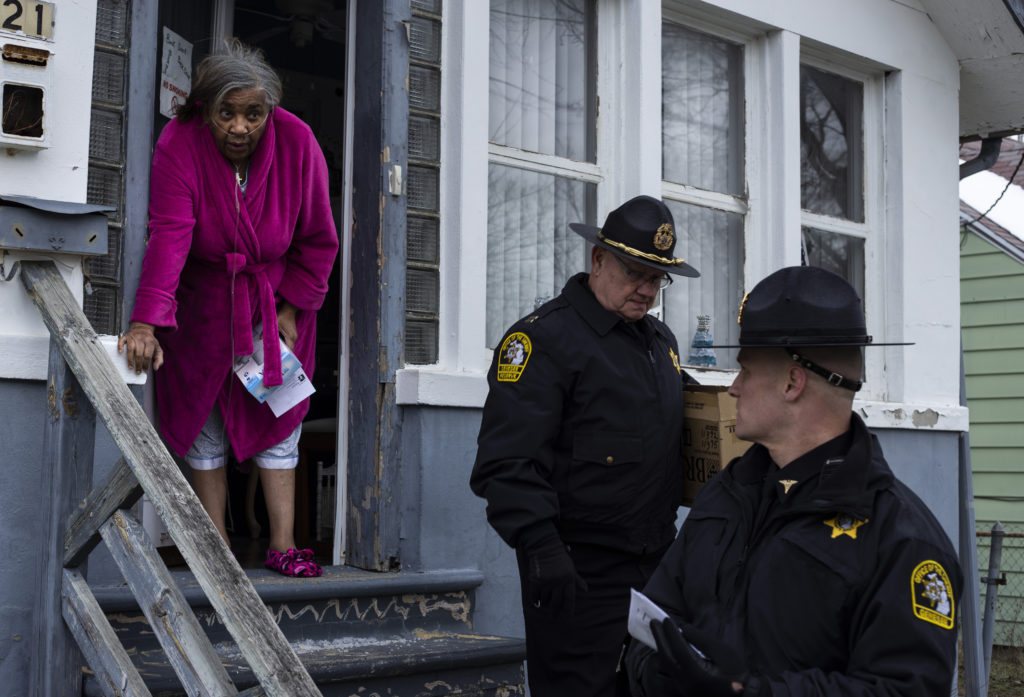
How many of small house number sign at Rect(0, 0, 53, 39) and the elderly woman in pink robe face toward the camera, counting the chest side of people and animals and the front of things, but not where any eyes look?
2

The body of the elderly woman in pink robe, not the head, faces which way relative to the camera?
toward the camera

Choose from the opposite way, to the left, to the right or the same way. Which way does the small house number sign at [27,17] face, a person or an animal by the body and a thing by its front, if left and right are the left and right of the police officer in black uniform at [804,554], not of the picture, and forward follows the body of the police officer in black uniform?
to the left

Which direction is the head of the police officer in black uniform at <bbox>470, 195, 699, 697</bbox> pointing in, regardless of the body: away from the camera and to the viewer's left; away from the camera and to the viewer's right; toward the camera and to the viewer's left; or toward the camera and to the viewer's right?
toward the camera and to the viewer's right

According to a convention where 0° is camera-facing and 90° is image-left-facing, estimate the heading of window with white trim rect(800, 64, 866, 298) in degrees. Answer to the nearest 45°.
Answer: approximately 315°

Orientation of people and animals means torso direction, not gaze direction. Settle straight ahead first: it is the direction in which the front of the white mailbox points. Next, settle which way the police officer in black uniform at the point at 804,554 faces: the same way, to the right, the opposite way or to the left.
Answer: to the right

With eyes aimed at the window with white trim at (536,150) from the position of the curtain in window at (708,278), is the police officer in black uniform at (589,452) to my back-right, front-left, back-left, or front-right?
front-left

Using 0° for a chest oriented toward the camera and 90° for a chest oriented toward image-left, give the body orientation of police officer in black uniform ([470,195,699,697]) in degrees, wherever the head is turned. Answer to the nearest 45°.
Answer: approximately 315°

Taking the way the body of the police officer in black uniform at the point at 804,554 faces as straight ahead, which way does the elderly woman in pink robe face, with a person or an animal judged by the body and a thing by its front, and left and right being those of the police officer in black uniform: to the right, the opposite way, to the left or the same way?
to the left

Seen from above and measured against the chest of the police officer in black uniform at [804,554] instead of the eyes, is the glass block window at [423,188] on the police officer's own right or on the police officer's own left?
on the police officer's own right

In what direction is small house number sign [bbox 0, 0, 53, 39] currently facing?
toward the camera

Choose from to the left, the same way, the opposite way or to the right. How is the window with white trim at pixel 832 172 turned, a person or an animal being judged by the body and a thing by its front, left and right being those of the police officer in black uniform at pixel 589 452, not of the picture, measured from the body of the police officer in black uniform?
the same way
